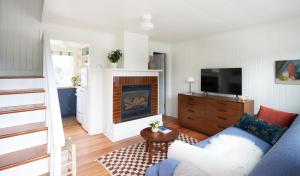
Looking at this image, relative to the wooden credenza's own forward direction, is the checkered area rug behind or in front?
in front

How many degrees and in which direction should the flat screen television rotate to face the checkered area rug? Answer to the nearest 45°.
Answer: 0° — it already faces it

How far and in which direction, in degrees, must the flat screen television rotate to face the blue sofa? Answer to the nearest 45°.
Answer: approximately 45° to its left

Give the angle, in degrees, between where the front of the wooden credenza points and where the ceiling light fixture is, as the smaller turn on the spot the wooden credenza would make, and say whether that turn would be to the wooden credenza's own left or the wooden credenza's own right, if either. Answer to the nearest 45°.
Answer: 0° — it already faces it

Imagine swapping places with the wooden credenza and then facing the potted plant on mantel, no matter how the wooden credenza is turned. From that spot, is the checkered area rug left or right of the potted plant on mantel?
left

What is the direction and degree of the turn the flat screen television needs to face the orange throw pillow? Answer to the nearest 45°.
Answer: approximately 90° to its left

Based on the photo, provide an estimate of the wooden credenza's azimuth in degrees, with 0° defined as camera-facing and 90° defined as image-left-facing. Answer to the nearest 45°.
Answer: approximately 45°

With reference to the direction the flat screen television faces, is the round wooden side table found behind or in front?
in front

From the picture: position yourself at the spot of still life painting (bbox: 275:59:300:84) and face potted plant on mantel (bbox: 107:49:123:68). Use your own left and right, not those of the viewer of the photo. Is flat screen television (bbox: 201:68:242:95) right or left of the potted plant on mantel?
right
